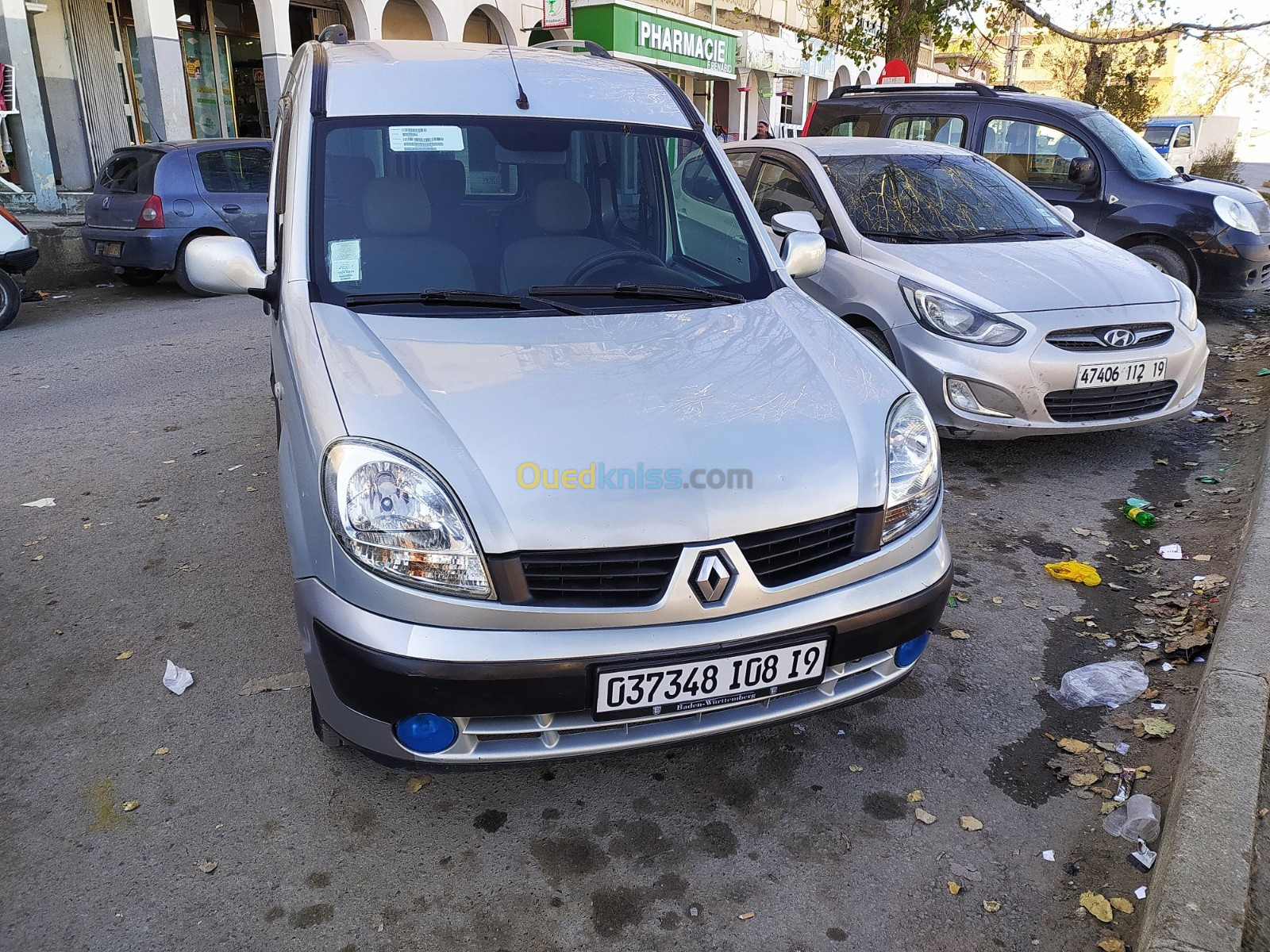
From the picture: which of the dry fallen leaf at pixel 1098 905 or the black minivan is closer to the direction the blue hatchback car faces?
the black minivan

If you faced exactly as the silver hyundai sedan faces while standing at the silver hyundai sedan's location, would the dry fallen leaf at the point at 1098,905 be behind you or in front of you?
in front

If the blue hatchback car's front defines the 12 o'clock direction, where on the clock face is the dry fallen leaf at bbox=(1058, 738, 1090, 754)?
The dry fallen leaf is roughly at 4 o'clock from the blue hatchback car.

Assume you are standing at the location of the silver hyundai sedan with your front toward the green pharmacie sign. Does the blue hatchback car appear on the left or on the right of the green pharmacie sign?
left

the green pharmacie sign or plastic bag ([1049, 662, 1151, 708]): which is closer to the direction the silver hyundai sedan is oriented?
the plastic bag

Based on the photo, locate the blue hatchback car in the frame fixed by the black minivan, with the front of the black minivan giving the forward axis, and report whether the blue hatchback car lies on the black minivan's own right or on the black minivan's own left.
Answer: on the black minivan's own right

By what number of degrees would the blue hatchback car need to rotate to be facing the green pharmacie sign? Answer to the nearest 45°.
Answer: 0° — it already faces it

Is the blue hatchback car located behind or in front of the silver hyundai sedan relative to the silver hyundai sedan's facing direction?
behind

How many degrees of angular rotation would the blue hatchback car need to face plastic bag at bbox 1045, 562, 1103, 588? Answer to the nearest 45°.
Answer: approximately 135° to its right

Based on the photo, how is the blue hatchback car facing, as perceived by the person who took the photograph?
facing away from the viewer and to the right of the viewer

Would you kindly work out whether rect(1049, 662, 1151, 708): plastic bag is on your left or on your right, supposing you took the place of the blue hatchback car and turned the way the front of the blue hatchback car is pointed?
on your right

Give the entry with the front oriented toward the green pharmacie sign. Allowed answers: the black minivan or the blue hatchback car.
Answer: the blue hatchback car

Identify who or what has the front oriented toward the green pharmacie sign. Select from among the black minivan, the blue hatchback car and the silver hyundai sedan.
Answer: the blue hatchback car

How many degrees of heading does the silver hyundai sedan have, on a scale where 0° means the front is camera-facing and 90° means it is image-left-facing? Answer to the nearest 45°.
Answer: approximately 315°
